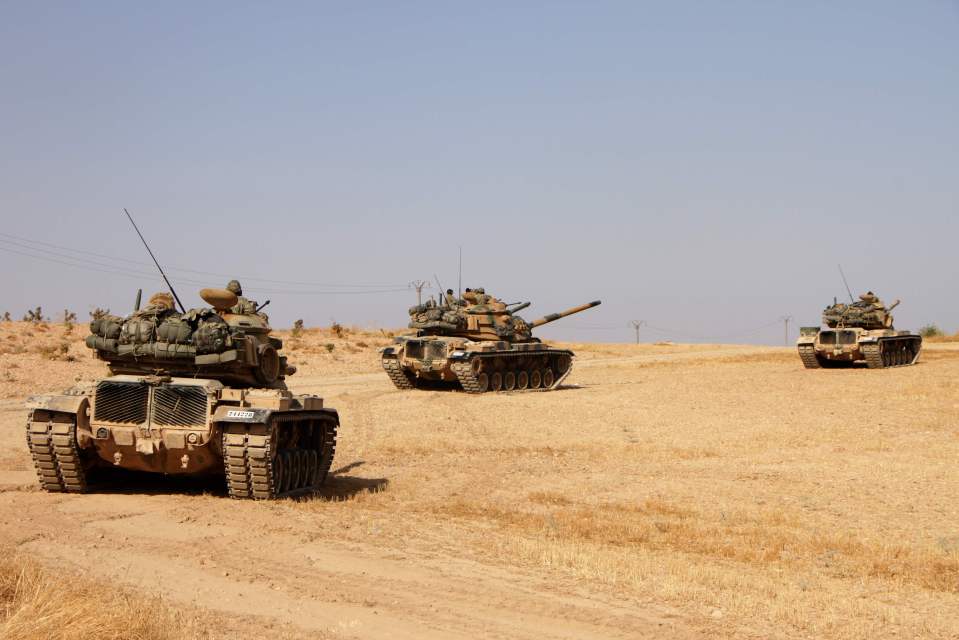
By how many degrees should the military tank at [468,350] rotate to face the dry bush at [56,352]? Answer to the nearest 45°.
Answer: approximately 135° to its left

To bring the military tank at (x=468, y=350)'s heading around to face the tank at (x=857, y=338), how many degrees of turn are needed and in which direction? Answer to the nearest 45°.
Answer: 0° — it already faces it

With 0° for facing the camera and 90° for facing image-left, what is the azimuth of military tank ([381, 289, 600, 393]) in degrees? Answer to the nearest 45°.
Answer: approximately 225°

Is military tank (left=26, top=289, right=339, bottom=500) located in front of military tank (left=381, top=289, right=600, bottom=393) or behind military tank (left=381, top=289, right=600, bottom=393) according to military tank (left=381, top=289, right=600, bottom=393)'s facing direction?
behind

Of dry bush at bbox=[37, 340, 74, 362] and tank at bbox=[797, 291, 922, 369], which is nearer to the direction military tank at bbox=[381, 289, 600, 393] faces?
the tank

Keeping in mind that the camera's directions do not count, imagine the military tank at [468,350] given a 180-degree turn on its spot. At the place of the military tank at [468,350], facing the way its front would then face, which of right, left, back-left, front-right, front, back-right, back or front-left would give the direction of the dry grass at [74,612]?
front-left

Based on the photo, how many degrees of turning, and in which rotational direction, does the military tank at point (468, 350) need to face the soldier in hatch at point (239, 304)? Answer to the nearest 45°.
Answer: approximately 135° to its right
